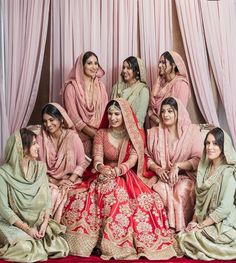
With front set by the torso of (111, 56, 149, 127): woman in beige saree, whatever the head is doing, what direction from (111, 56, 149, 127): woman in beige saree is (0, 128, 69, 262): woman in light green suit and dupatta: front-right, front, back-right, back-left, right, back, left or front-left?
front

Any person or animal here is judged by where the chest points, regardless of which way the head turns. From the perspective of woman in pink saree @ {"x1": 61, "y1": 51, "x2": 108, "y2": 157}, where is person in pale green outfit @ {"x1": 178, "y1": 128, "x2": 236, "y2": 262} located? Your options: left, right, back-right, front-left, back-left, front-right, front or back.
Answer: front

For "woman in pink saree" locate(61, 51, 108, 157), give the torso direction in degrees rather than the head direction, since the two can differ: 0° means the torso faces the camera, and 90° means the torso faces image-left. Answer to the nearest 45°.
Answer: approximately 315°

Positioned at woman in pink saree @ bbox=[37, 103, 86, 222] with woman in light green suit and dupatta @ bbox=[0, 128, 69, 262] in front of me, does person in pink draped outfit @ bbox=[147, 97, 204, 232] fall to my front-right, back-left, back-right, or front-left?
back-left

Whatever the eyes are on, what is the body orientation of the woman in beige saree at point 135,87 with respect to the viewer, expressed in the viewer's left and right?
facing the viewer and to the left of the viewer

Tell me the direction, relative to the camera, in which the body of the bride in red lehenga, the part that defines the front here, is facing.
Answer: toward the camera

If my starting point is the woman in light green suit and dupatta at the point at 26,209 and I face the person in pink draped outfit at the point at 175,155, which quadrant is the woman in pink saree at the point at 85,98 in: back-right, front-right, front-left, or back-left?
front-left

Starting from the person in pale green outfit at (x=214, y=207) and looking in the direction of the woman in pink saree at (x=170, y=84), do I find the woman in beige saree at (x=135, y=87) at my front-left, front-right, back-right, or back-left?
front-left

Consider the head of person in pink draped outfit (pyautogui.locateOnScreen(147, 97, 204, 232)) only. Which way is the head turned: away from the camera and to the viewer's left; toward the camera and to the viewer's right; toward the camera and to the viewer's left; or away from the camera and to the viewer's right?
toward the camera and to the viewer's left

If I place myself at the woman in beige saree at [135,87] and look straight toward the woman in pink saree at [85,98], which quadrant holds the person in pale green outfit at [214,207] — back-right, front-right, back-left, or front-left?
back-left
